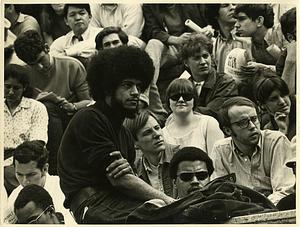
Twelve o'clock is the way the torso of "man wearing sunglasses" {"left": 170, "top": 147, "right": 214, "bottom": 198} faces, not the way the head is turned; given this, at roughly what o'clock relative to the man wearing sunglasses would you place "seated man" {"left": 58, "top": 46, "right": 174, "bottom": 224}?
The seated man is roughly at 3 o'clock from the man wearing sunglasses.

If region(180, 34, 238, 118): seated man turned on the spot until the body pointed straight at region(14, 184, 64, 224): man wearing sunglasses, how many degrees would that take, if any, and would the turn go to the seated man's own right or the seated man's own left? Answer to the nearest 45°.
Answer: approximately 45° to the seated man's own right

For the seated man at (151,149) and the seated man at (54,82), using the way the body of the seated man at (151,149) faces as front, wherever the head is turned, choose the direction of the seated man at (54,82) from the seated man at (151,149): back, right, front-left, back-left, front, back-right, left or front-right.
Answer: back-right

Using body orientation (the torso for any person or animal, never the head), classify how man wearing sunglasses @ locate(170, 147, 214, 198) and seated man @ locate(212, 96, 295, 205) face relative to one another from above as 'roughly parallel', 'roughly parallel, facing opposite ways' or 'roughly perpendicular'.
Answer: roughly parallel

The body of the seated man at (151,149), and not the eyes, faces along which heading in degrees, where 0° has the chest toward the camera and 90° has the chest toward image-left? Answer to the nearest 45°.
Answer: approximately 315°

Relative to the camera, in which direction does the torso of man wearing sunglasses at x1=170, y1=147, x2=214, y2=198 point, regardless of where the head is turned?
toward the camera

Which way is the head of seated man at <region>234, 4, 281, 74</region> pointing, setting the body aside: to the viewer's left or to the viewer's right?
to the viewer's left

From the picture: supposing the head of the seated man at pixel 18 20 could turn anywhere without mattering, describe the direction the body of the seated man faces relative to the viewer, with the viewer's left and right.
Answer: facing the viewer and to the left of the viewer

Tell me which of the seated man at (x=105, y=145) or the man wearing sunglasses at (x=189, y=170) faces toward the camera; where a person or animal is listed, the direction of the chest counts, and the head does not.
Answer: the man wearing sunglasses
